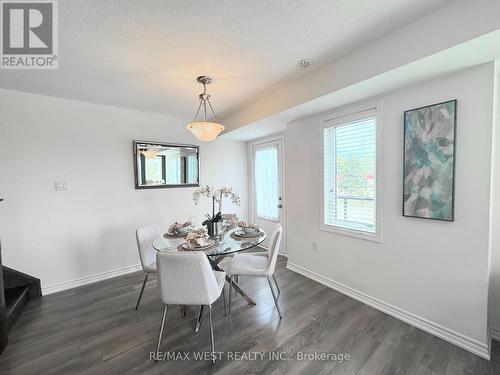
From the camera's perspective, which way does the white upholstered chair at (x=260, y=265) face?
to the viewer's left

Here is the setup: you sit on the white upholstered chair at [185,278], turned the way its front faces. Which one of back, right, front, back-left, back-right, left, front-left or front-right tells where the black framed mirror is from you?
front-left

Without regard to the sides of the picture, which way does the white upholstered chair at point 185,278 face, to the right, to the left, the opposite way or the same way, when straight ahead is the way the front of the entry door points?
the opposite way

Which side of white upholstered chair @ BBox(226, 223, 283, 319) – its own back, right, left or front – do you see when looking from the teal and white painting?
back

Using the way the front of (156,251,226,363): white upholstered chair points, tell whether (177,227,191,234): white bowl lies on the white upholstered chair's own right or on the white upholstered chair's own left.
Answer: on the white upholstered chair's own left

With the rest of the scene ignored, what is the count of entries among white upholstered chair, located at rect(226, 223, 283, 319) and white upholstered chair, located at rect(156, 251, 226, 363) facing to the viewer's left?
1

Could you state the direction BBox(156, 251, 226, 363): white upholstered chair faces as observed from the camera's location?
facing away from the viewer and to the right of the viewer

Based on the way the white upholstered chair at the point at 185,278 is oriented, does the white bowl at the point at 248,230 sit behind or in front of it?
in front

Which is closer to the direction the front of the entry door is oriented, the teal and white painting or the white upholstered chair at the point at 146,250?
the white upholstered chair

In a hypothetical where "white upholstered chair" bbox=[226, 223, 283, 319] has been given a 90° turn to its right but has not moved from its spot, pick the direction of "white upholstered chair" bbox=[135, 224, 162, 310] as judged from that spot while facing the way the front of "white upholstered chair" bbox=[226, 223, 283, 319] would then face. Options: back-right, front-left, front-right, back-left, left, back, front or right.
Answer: left

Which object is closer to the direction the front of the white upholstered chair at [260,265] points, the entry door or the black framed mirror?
the black framed mirror

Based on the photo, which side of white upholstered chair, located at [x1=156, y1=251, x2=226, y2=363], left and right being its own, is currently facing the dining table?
front

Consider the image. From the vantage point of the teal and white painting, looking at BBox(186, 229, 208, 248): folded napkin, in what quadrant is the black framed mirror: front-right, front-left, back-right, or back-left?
front-right

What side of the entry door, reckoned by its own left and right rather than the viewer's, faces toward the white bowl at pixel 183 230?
front

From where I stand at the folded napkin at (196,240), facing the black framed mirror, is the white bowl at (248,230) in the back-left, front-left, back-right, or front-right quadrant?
front-right

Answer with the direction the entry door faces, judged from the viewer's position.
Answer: facing the viewer and to the left of the viewer

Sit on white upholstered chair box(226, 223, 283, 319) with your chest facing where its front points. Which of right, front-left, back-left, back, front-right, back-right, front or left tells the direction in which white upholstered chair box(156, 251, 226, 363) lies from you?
front-left

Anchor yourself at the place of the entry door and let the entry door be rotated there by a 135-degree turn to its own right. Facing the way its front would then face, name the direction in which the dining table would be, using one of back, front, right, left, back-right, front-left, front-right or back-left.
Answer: back

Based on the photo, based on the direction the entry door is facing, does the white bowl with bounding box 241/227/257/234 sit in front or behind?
in front
